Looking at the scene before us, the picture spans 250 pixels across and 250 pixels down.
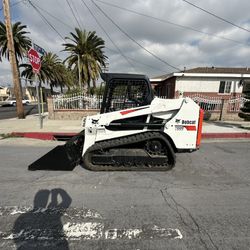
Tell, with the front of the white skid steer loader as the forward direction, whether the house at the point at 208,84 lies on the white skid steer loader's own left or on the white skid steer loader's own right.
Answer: on the white skid steer loader's own right

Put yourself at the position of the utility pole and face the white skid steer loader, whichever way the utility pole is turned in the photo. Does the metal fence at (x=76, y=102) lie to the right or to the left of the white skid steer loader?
left

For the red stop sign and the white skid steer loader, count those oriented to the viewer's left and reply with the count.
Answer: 1

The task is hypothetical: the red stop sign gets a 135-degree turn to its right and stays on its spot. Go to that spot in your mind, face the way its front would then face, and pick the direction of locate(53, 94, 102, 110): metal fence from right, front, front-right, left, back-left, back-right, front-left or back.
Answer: back-right

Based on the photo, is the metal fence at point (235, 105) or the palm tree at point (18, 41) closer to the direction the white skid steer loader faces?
the palm tree

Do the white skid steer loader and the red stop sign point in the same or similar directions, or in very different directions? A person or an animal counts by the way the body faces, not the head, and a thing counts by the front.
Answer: very different directions

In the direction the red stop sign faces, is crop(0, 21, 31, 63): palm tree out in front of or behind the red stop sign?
behind

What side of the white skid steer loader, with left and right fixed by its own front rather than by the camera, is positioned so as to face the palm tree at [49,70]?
right

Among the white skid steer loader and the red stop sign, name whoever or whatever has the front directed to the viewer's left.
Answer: the white skid steer loader

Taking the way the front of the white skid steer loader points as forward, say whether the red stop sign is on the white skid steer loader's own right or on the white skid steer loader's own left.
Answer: on the white skid steer loader's own right

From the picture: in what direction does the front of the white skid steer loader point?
to the viewer's left

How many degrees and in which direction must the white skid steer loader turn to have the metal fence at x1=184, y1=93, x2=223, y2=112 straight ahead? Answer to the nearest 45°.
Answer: approximately 135° to its right
